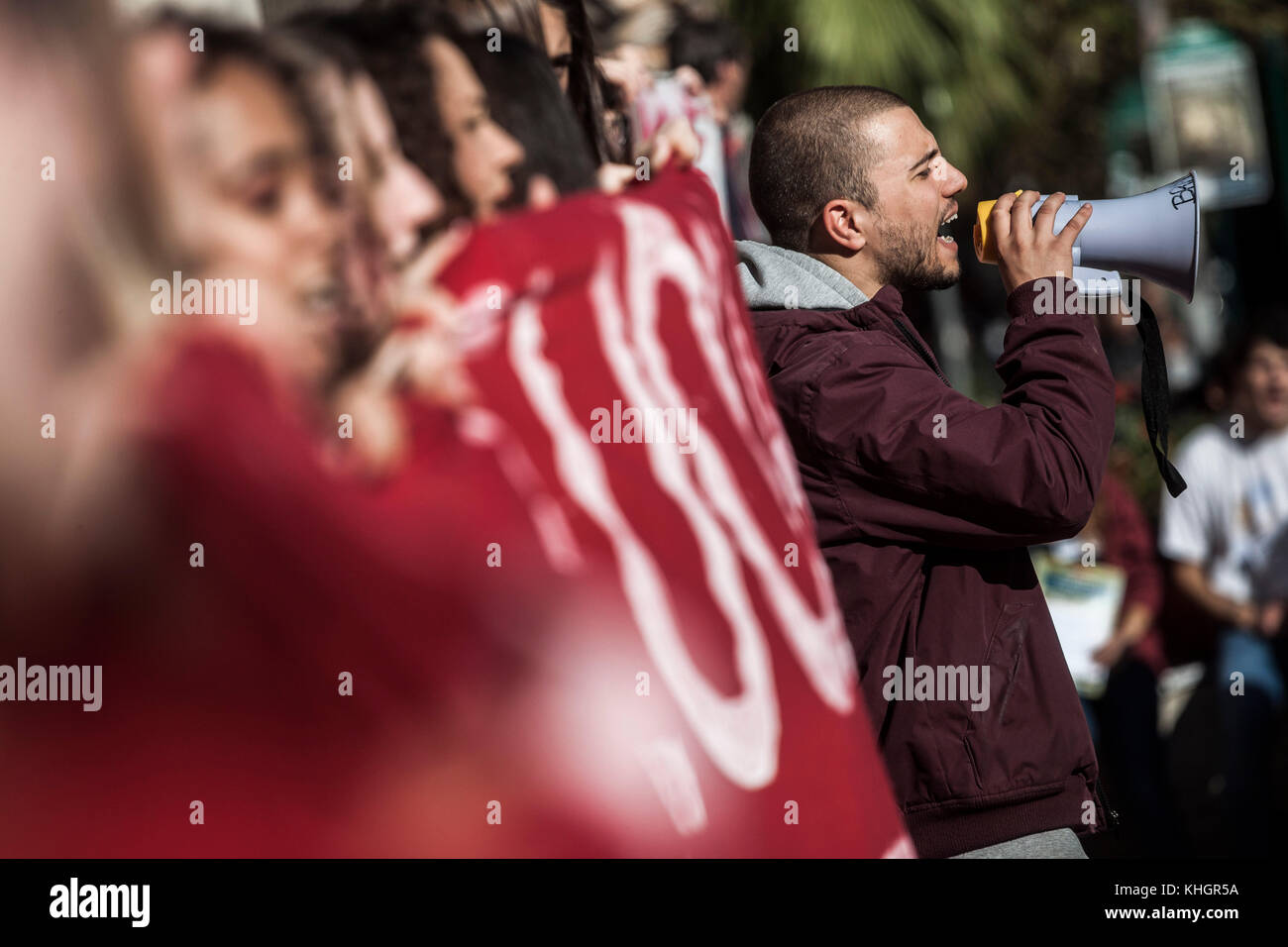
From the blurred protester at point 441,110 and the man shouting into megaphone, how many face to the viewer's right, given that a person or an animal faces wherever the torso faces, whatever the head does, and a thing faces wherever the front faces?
2

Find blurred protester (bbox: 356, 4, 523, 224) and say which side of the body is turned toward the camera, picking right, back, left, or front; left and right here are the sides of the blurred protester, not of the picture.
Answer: right

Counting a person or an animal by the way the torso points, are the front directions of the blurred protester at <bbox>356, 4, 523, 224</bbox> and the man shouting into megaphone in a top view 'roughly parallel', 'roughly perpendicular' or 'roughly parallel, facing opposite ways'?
roughly parallel

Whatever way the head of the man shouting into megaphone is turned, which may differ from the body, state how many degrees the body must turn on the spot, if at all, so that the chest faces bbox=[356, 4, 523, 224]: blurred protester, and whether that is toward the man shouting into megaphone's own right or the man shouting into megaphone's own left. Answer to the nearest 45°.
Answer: approximately 135° to the man shouting into megaphone's own right

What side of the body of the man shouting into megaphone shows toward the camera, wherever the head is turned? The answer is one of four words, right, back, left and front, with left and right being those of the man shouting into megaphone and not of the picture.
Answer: right

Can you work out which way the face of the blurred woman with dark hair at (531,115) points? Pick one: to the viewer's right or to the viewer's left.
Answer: to the viewer's right
